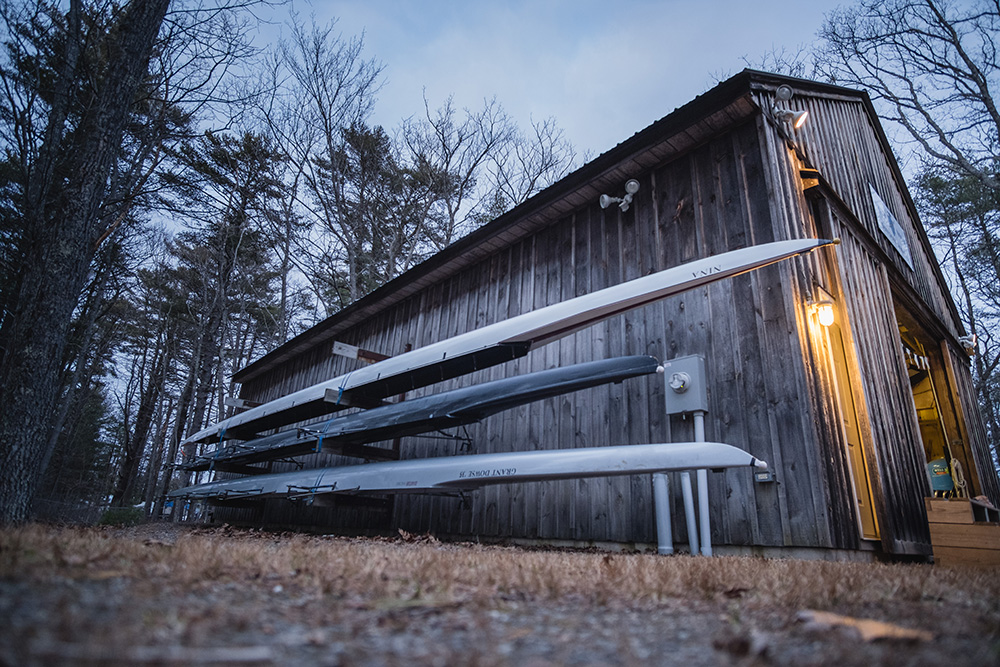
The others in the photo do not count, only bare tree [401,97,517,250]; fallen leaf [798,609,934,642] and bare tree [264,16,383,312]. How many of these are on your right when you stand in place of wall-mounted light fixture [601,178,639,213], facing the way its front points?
2

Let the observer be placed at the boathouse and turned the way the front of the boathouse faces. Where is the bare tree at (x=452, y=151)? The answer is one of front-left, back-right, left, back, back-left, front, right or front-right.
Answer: back

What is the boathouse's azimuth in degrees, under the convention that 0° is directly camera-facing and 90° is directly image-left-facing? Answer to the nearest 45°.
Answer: approximately 315°

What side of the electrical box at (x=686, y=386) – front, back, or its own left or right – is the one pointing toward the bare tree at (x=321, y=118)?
right

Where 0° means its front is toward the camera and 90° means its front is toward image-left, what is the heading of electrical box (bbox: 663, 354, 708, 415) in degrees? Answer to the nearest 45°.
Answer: approximately 45°

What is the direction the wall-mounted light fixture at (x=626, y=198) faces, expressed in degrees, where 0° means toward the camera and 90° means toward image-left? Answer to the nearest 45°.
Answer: approximately 45°

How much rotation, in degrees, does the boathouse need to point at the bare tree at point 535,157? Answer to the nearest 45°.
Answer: approximately 135° to its left
